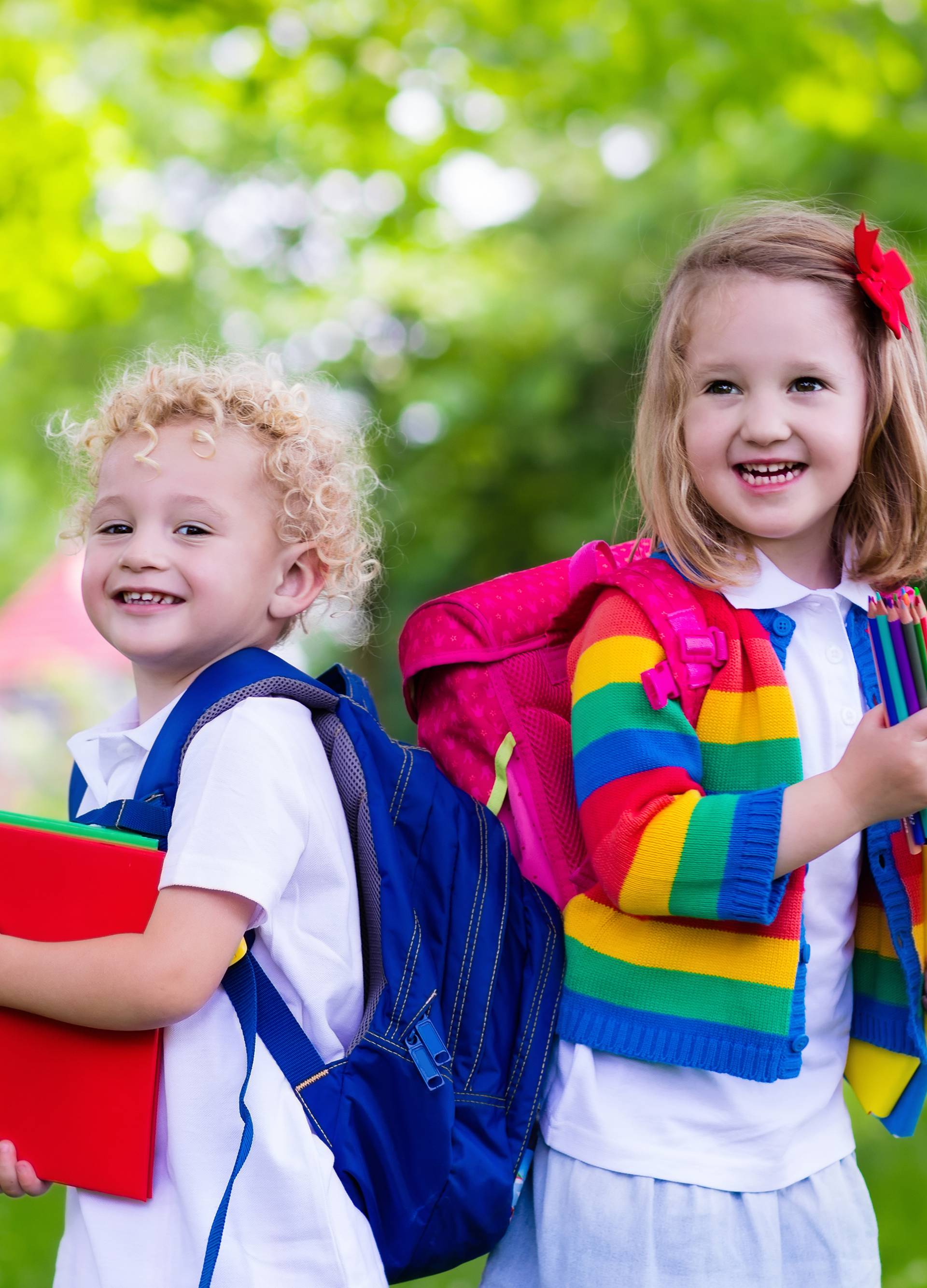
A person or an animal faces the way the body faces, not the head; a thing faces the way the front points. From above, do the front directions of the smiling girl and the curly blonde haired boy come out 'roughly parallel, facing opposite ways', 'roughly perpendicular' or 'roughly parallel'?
roughly perpendicular

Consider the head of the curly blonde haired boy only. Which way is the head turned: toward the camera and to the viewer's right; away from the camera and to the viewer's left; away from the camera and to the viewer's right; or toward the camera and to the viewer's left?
toward the camera and to the viewer's left

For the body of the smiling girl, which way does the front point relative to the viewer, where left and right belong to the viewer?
facing the viewer and to the right of the viewer

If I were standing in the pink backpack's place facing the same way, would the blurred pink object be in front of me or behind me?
in front

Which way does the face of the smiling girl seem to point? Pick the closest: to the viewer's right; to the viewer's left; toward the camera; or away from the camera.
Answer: toward the camera

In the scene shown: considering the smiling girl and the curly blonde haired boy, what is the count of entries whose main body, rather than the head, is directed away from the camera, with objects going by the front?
0

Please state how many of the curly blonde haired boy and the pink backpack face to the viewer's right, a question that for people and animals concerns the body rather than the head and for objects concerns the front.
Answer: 0

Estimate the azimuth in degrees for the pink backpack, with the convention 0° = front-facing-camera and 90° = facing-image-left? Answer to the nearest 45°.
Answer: approximately 135°

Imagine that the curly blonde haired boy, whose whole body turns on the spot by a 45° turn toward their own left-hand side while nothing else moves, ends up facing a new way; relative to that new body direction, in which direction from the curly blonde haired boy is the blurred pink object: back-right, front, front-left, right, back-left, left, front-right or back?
back

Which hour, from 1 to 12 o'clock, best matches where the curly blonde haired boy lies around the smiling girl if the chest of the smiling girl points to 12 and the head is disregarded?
The curly blonde haired boy is roughly at 4 o'clock from the smiling girl.

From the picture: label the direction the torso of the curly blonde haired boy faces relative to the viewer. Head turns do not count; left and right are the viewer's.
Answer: facing the viewer and to the left of the viewer
